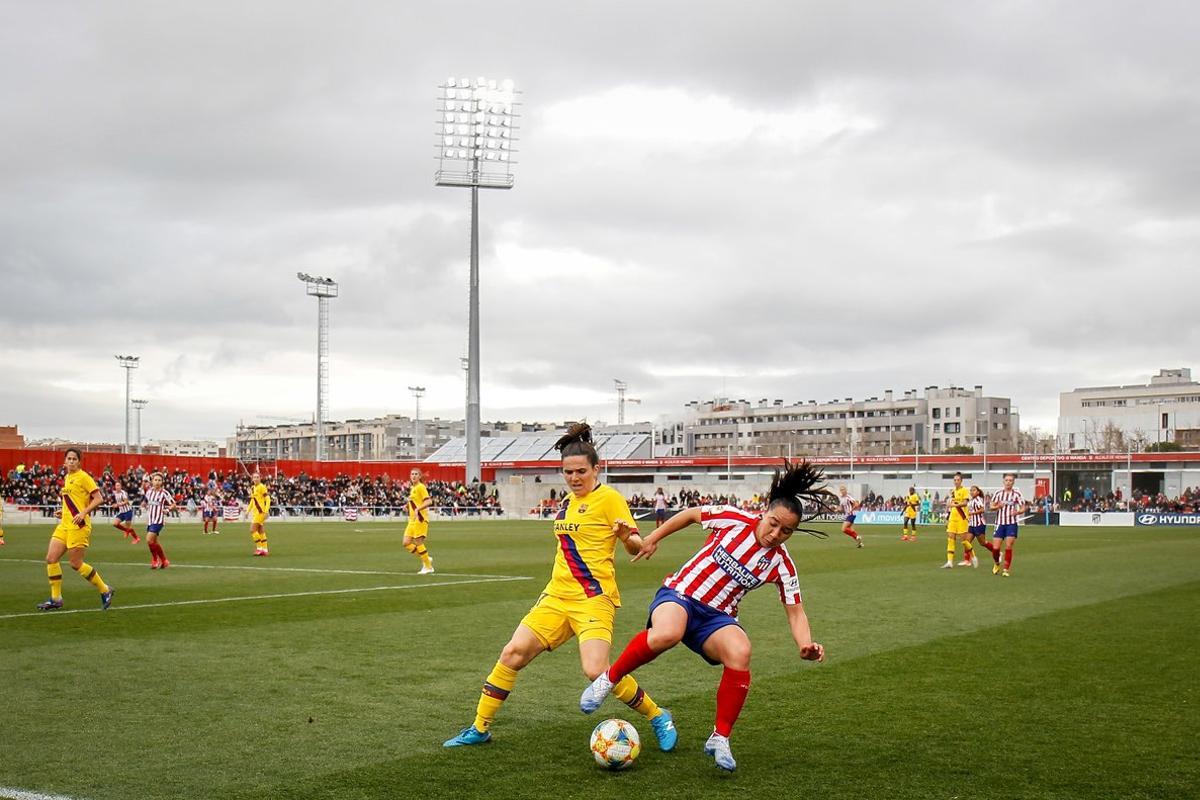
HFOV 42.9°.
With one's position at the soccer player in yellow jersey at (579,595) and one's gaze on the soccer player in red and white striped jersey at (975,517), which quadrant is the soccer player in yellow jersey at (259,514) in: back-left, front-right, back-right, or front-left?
front-left

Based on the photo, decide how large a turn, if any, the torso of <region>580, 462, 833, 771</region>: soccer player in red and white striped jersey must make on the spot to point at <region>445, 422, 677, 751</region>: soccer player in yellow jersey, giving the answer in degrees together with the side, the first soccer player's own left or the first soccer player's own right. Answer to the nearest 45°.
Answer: approximately 90° to the first soccer player's own right

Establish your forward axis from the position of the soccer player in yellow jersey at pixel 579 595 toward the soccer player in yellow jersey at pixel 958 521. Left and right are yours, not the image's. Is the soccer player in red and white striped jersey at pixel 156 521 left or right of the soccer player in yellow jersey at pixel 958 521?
left

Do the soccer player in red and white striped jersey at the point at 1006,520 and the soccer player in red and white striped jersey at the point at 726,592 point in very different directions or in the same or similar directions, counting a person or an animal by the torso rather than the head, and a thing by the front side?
same or similar directions

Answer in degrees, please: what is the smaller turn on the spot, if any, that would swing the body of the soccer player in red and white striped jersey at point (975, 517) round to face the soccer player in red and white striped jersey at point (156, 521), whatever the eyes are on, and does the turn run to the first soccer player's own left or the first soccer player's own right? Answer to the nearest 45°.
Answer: approximately 45° to the first soccer player's own right

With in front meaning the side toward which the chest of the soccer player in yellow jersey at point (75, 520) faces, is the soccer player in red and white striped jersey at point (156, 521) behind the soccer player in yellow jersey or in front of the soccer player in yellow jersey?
behind

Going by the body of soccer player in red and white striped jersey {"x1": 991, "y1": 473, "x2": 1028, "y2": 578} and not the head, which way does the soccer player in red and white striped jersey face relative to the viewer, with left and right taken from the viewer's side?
facing the viewer

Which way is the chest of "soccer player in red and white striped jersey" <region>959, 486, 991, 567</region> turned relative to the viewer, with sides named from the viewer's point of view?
facing the viewer and to the left of the viewer

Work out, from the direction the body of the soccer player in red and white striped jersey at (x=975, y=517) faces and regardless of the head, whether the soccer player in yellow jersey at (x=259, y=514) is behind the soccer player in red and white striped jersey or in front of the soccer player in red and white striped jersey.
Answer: in front
